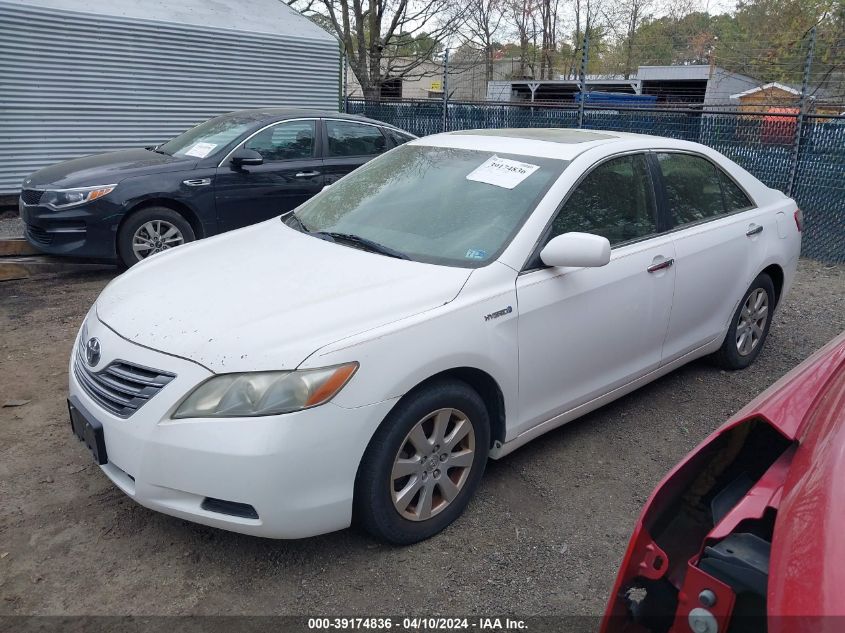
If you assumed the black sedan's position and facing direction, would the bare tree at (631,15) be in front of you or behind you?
behind

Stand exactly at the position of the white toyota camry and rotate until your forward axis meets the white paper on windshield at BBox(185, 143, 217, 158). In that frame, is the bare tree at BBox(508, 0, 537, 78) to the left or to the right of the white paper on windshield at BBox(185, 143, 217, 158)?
right

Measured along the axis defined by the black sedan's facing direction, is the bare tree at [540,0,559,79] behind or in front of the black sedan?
behind

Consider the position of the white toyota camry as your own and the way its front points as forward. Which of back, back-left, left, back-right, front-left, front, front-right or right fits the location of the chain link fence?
back

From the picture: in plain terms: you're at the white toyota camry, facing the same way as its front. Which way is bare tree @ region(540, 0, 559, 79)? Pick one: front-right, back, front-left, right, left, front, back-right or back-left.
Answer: back-right

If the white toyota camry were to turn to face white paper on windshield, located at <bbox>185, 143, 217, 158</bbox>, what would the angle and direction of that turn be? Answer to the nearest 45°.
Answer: approximately 90° to its right

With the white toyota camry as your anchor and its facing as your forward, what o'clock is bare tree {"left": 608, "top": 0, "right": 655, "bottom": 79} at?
The bare tree is roughly at 5 o'clock from the white toyota camry.

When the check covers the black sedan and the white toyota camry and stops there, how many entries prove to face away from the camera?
0

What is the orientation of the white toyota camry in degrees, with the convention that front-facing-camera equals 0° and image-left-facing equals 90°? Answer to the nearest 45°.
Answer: approximately 45°

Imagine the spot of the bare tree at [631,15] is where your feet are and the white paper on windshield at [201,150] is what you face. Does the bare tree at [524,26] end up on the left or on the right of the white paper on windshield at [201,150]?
right

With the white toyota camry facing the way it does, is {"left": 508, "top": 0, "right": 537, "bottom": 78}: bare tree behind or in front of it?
behind

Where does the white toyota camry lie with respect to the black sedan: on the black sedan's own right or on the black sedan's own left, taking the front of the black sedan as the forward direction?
on the black sedan's own left

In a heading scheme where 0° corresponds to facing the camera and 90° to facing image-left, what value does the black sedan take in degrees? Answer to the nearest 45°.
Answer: approximately 45°
